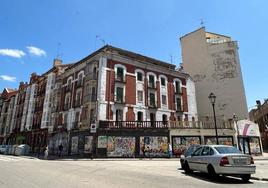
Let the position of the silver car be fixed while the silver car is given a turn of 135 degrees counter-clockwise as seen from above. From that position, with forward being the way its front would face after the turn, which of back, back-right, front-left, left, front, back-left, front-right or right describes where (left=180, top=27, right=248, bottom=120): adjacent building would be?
back

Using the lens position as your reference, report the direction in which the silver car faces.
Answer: facing away from the viewer and to the left of the viewer

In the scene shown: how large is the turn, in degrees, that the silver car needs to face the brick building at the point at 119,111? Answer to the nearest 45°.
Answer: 0° — it already faces it
